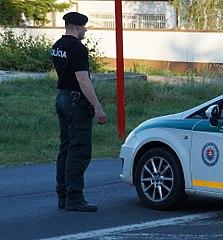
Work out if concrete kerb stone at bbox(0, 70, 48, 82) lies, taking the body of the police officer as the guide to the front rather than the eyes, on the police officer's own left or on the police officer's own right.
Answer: on the police officer's own left

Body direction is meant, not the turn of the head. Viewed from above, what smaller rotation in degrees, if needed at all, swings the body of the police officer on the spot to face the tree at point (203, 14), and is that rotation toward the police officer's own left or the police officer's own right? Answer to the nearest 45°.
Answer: approximately 45° to the police officer's own left

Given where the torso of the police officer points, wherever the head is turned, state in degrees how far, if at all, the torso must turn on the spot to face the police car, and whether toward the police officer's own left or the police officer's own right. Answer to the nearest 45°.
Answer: approximately 45° to the police officer's own right

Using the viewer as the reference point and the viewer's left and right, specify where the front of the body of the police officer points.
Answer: facing away from the viewer and to the right of the viewer

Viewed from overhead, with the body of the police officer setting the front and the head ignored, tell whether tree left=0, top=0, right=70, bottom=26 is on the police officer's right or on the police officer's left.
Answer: on the police officer's left

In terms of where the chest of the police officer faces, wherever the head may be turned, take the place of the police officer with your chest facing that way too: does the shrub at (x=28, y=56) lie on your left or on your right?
on your left
